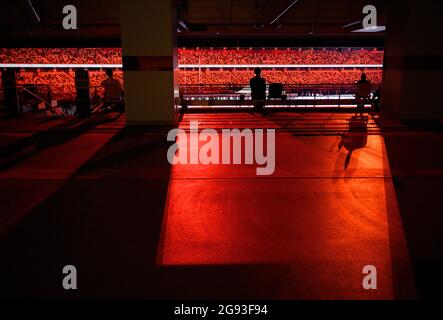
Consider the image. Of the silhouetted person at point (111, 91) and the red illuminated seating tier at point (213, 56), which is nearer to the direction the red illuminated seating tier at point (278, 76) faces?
the silhouetted person

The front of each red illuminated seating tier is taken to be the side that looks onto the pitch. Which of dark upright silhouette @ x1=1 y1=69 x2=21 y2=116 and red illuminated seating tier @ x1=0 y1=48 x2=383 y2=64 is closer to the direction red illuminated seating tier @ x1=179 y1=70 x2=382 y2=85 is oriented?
the dark upright silhouette

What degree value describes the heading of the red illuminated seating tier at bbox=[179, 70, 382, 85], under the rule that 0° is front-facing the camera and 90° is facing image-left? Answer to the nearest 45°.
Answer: approximately 0°

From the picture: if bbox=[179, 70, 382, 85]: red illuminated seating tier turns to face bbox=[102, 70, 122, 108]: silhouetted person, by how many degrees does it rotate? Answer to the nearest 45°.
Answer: approximately 45° to its right

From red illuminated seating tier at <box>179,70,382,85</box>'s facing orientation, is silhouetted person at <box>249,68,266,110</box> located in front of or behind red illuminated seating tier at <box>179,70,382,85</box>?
in front

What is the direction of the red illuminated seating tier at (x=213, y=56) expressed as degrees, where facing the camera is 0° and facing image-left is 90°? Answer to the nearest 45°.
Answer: approximately 0°

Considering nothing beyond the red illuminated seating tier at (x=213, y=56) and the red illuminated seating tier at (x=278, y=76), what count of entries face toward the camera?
2
